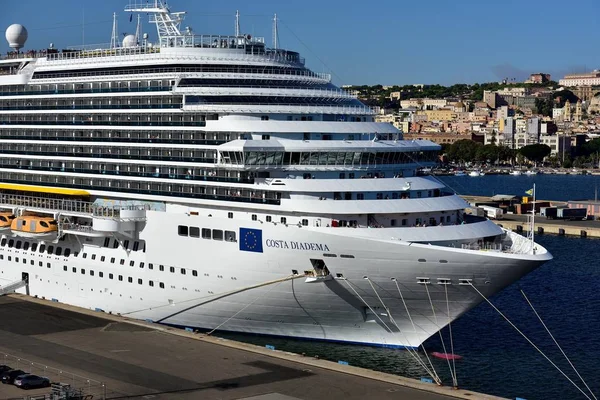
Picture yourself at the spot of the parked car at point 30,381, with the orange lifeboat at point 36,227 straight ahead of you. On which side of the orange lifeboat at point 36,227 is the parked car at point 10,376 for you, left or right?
left

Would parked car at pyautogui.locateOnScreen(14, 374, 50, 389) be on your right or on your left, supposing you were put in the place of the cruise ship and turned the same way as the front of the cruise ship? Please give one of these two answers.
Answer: on your right

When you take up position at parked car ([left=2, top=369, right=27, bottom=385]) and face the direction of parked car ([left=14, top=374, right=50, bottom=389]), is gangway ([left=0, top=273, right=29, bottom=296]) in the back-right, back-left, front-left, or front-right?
back-left

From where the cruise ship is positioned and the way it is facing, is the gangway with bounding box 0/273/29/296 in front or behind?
behind

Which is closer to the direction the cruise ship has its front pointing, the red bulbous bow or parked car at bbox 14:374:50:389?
the red bulbous bow

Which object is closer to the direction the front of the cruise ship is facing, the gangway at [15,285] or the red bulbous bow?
the red bulbous bow

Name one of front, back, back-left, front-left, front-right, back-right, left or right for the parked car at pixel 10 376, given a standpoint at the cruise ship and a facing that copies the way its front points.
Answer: right
